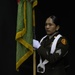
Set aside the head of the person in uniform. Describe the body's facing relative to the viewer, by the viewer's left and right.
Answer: facing the viewer and to the left of the viewer
